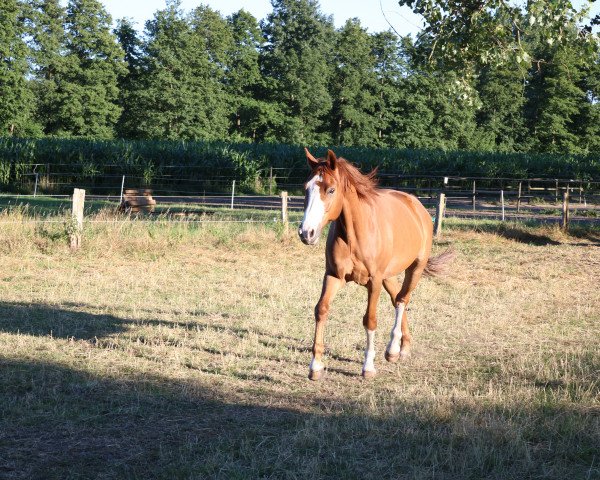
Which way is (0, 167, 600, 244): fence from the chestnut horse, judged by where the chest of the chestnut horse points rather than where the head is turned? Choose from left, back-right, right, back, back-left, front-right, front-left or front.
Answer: back-right

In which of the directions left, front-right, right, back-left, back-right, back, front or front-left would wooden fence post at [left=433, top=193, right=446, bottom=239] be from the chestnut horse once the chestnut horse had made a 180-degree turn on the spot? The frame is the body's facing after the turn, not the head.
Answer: front-left

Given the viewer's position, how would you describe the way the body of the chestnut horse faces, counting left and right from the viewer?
facing the viewer and to the left of the viewer

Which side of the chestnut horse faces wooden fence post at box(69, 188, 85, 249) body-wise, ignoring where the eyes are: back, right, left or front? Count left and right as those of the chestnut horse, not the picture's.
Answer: right
